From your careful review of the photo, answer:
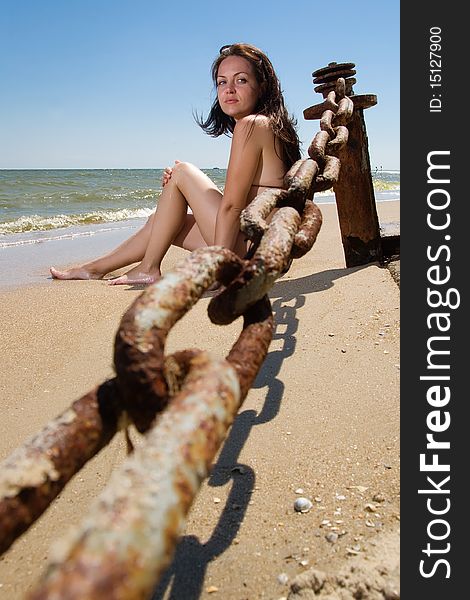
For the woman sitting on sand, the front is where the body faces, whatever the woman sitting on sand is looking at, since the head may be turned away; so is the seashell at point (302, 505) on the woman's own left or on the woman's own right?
on the woman's own left

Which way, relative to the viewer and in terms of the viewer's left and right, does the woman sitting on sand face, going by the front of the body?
facing to the left of the viewer
